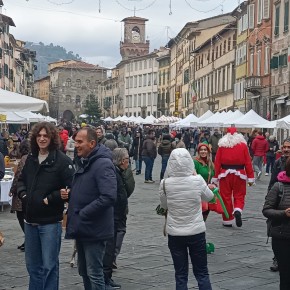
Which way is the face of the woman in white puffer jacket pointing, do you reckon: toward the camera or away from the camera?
away from the camera

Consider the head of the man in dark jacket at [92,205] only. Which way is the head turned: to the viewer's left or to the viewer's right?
to the viewer's left

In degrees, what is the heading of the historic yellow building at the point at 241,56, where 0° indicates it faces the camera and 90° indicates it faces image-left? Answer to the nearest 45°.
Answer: approximately 45°

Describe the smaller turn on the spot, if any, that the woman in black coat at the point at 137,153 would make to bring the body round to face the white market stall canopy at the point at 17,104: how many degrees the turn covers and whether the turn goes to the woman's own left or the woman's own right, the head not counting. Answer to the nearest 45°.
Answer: approximately 45° to the woman's own right

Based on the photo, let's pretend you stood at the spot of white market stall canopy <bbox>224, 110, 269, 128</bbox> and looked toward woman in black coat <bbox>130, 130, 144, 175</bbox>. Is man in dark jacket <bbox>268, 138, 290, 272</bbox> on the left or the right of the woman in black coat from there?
left
